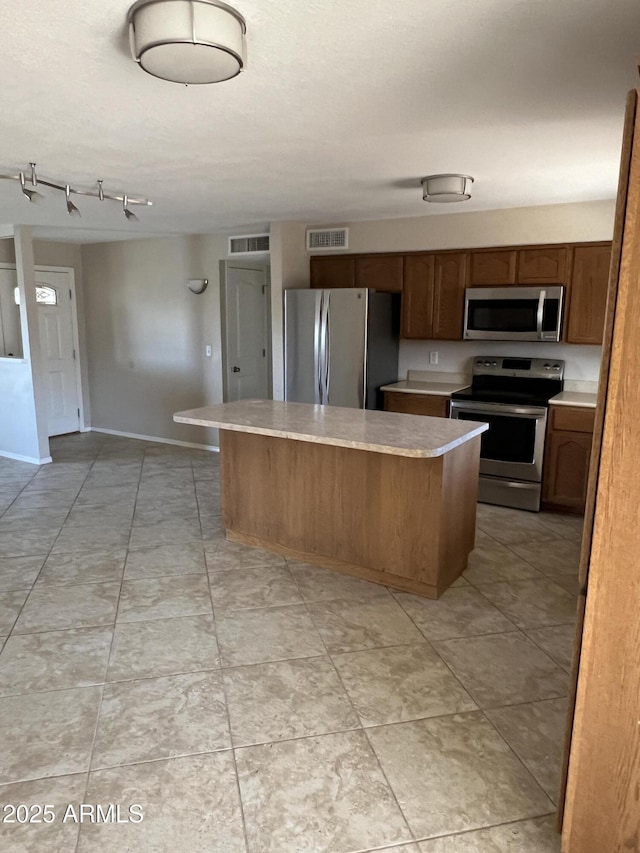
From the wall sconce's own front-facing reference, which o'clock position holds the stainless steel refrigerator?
The stainless steel refrigerator is roughly at 9 o'clock from the wall sconce.

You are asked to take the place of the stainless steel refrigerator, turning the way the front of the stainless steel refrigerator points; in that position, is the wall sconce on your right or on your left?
on your right

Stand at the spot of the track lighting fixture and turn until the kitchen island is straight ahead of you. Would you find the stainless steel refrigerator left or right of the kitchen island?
left

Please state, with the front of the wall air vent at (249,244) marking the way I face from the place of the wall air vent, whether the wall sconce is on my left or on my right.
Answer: on my right

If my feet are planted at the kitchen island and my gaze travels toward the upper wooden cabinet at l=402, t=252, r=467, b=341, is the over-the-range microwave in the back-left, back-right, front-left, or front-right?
front-right

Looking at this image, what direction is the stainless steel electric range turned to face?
toward the camera

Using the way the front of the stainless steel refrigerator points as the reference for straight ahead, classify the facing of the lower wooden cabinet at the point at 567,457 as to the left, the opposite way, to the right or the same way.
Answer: the same way

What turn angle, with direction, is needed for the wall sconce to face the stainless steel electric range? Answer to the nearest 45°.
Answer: approximately 90° to its left

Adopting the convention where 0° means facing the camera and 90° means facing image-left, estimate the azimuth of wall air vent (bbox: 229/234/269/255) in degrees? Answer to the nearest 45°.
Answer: approximately 45°

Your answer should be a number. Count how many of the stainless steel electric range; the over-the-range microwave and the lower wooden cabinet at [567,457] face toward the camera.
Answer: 3

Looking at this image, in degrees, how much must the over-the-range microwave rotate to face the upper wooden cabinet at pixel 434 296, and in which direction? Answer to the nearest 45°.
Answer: approximately 90° to its right

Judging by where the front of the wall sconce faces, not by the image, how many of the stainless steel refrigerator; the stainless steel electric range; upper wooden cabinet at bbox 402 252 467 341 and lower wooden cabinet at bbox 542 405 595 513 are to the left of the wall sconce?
4

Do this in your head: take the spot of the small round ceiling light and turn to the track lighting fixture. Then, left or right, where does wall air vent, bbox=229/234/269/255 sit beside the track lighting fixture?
right

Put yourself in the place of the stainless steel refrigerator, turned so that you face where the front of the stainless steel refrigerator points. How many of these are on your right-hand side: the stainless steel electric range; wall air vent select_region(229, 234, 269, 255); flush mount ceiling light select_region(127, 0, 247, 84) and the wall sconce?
2

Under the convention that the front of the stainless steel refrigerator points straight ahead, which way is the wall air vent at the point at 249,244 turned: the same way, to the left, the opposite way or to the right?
the same way

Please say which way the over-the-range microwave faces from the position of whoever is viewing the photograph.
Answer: facing the viewer

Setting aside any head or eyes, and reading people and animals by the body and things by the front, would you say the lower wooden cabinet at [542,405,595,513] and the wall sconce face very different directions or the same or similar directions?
same or similar directions

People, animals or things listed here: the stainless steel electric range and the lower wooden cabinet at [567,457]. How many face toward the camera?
2
